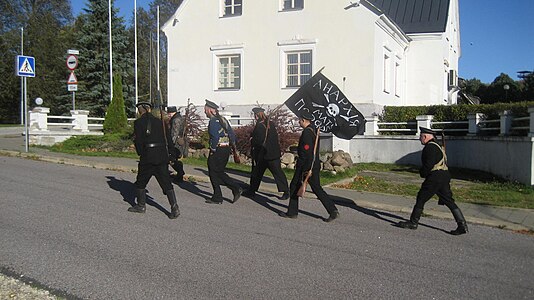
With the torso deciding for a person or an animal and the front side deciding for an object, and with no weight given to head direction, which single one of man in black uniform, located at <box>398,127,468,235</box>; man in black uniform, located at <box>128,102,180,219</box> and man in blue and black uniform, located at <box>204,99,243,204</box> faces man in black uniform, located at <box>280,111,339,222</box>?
man in black uniform, located at <box>398,127,468,235</box>
